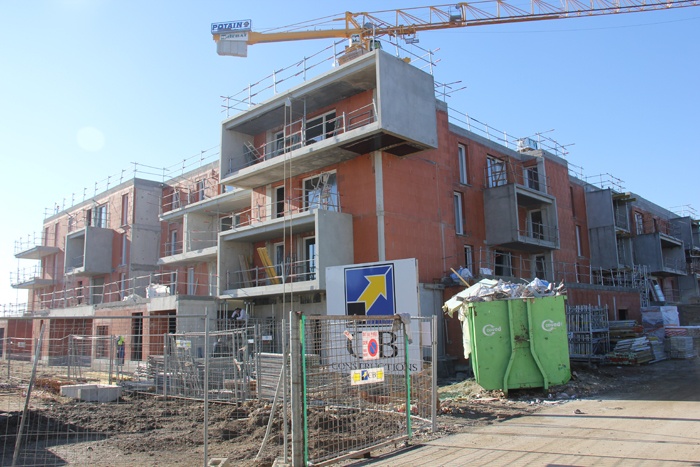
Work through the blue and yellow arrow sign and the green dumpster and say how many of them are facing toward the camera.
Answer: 2

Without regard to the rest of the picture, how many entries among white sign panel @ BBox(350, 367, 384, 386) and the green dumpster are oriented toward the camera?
2

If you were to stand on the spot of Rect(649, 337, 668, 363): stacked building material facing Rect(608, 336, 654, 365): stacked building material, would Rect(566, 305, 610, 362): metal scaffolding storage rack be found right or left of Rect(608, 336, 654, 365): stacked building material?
right

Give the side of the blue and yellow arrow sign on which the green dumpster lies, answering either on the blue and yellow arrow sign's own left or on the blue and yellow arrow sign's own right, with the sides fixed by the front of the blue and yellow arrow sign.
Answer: on the blue and yellow arrow sign's own left

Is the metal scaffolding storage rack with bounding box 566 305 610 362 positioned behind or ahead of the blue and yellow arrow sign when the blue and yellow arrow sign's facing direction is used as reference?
behind

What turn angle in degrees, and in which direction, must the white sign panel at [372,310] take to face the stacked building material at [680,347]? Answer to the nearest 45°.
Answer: approximately 135° to its left

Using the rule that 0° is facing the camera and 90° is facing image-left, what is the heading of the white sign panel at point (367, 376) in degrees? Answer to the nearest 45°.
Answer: approximately 0°

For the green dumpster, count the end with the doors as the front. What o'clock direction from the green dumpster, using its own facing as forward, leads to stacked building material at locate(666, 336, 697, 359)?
The stacked building material is roughly at 7 o'clock from the green dumpster.

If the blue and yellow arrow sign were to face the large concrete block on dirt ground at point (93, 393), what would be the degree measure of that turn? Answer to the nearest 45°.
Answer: approximately 90° to its right

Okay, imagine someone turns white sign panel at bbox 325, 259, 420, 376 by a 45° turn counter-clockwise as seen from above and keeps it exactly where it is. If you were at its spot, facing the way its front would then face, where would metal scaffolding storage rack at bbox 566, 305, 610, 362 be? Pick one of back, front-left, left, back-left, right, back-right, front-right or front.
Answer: left
